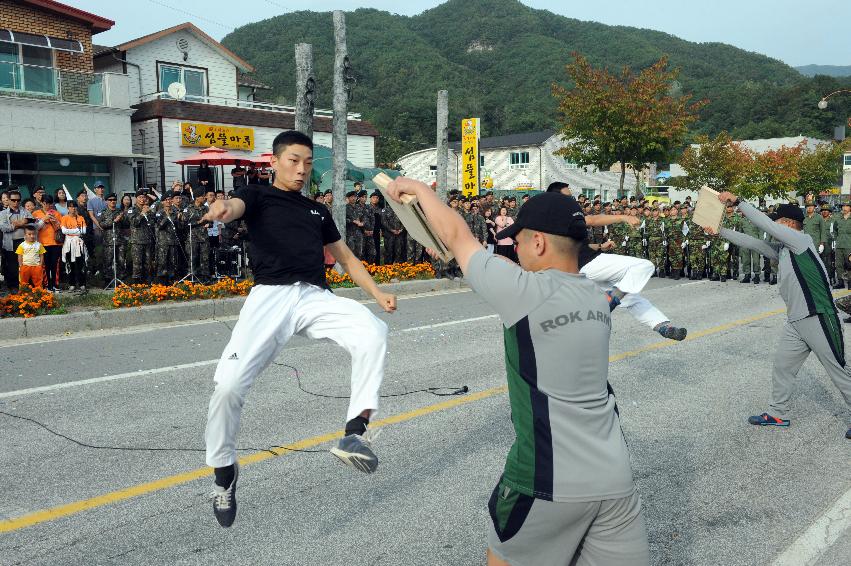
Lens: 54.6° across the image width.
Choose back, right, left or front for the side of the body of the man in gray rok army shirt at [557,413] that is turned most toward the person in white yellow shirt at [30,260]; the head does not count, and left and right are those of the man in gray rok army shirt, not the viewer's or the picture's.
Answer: front

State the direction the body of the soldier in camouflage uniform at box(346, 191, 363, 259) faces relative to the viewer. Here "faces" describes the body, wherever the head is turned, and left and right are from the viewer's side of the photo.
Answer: facing the viewer and to the right of the viewer

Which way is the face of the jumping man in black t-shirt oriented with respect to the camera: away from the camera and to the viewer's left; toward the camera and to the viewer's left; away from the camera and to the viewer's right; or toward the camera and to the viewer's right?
toward the camera and to the viewer's right

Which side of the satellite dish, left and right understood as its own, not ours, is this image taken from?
front

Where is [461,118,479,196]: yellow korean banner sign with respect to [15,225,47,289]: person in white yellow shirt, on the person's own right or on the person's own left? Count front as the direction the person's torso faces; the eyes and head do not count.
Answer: on the person's own left

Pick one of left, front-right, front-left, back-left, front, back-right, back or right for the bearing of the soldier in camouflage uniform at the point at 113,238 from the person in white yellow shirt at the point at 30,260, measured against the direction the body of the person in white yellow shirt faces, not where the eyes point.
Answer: back-left

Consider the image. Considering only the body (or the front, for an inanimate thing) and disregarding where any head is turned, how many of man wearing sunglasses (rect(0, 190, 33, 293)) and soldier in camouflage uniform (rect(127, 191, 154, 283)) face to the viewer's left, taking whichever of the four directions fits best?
0

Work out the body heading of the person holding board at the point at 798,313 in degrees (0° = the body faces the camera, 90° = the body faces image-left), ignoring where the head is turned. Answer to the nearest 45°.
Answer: approximately 90°

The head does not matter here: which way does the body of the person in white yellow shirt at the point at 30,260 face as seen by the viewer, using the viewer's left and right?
facing the viewer

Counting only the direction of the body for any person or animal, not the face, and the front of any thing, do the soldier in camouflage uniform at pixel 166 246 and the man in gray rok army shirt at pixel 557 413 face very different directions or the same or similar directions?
very different directions

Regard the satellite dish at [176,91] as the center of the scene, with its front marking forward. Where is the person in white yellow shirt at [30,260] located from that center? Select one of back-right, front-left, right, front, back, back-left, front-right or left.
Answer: front

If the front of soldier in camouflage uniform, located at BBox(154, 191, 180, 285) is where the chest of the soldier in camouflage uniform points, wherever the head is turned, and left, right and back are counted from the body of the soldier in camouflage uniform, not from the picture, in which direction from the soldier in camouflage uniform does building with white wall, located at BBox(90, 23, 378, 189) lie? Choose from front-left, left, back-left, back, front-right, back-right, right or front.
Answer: back-left

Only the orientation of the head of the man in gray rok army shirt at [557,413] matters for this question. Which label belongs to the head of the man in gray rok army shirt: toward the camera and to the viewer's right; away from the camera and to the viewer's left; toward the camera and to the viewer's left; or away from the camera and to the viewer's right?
away from the camera and to the viewer's left
